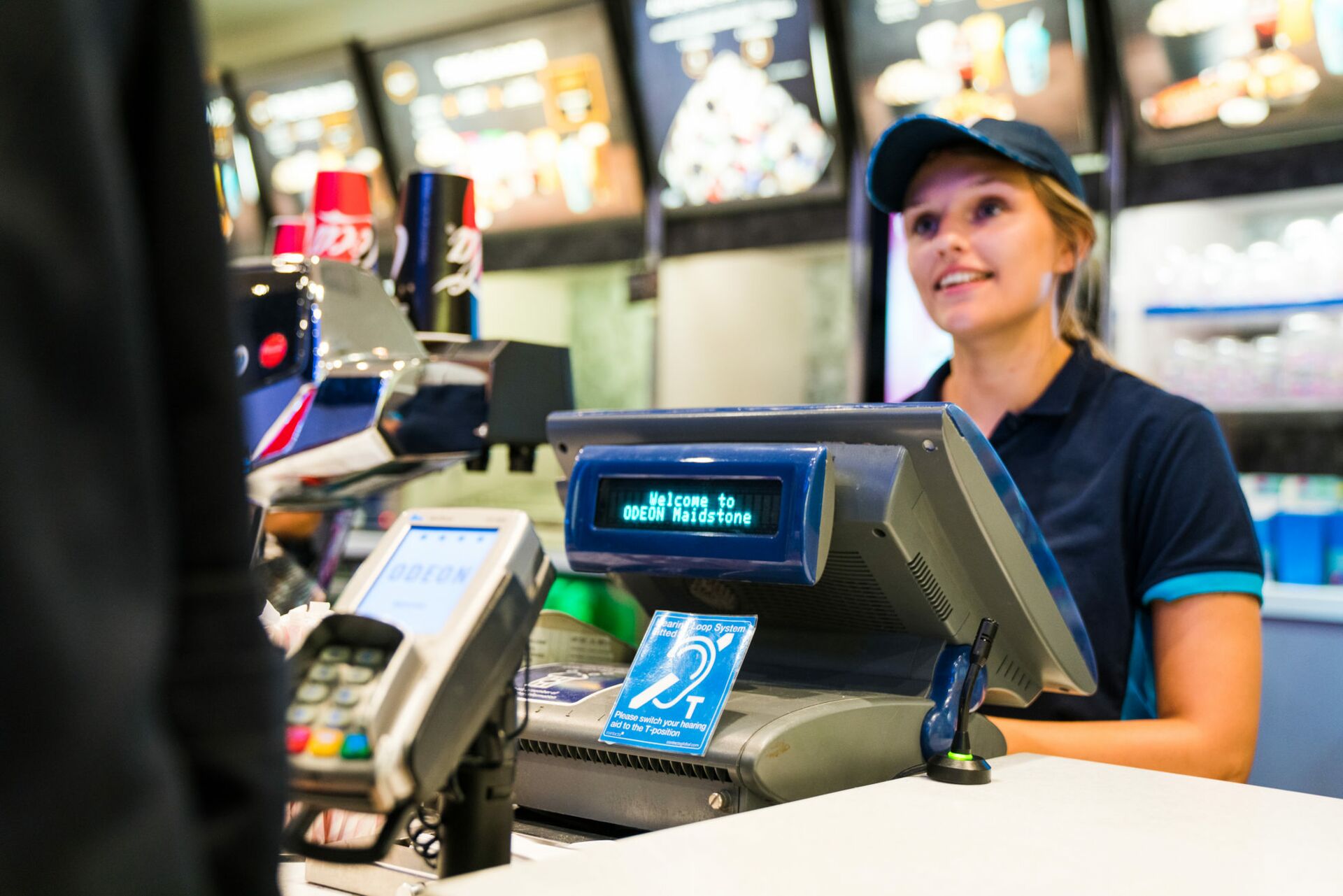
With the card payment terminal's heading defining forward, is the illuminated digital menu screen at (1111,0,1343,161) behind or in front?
behind

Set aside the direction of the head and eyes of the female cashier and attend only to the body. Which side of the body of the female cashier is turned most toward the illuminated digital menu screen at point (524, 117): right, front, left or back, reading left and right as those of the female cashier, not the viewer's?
right

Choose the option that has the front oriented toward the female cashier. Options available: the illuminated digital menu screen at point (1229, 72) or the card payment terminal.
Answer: the illuminated digital menu screen

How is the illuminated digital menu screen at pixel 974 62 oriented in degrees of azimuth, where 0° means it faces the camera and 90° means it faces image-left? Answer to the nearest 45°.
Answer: approximately 0°
